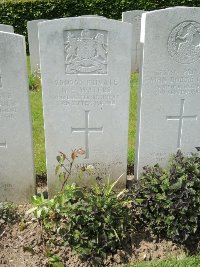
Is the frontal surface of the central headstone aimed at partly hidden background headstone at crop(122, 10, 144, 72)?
no

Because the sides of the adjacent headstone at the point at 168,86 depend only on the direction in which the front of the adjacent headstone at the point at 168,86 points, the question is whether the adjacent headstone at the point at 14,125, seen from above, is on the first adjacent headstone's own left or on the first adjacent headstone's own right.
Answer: on the first adjacent headstone's own right

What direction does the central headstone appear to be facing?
toward the camera

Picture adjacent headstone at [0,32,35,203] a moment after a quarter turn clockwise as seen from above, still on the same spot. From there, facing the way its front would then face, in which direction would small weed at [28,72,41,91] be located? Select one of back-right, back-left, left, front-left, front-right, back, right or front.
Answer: right

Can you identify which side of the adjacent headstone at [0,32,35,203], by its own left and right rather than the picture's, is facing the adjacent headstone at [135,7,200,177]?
left

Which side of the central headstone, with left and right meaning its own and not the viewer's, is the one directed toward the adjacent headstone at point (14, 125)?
right

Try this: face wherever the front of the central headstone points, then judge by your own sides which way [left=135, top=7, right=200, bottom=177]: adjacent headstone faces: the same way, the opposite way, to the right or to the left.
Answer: the same way

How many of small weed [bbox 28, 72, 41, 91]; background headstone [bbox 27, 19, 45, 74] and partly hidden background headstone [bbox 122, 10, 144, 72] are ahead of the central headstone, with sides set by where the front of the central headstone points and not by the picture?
0

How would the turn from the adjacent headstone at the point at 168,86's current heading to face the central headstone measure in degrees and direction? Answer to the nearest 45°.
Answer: approximately 90° to its right

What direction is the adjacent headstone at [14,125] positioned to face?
toward the camera

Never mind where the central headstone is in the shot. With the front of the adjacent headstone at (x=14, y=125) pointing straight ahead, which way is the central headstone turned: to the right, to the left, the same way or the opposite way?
the same way

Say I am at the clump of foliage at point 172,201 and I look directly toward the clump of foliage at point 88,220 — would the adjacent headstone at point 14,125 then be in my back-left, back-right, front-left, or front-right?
front-right

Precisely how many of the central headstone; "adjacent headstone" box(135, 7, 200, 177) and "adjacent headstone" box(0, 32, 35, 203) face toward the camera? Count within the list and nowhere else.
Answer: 3

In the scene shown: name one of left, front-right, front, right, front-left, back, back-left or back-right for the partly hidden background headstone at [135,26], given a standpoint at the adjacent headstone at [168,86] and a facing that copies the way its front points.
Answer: back

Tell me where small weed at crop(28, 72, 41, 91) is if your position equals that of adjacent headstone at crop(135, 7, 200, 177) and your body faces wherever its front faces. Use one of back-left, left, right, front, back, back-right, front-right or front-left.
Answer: back-right

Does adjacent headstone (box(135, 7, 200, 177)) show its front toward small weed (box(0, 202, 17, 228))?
no
